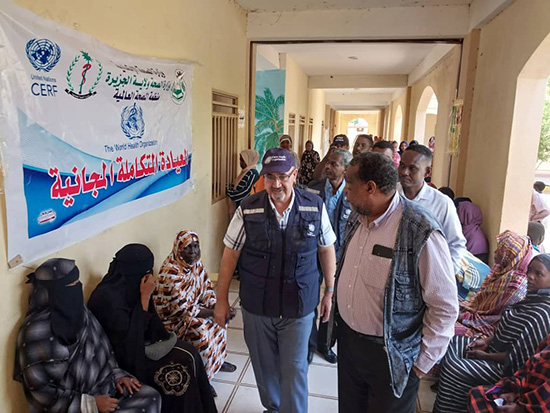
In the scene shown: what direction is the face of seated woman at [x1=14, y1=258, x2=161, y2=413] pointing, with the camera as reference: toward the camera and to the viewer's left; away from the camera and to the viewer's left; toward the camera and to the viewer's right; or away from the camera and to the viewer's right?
toward the camera and to the viewer's right

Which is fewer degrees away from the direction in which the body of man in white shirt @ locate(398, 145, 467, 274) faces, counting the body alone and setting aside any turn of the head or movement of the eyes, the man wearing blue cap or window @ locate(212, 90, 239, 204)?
the man wearing blue cap

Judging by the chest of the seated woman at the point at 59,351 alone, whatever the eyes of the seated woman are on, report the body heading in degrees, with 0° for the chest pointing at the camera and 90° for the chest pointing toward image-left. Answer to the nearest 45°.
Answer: approximately 315°

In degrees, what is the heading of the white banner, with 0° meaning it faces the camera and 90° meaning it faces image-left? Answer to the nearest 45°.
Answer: approximately 315°

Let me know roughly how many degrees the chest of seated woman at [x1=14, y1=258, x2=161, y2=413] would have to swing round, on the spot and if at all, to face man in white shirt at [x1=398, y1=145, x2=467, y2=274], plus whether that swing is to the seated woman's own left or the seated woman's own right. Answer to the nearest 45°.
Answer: approximately 45° to the seated woman's own left

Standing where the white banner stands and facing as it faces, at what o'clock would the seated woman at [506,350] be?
The seated woman is roughly at 11 o'clock from the white banner.

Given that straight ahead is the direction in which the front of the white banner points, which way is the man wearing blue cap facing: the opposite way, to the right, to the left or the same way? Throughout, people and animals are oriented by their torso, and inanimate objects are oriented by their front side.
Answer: to the right

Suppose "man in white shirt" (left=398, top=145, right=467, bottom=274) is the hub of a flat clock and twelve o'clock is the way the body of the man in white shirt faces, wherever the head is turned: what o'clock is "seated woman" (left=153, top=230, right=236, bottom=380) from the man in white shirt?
The seated woman is roughly at 1 o'clock from the man in white shirt.

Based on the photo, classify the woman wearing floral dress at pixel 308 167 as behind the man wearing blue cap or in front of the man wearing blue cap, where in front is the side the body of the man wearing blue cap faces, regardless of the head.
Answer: behind

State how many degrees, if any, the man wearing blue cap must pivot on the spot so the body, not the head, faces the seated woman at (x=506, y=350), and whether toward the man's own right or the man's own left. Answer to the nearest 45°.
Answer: approximately 90° to the man's own left

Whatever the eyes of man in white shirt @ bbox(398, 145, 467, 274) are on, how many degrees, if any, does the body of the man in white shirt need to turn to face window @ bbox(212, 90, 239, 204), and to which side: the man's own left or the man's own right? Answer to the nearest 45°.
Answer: approximately 90° to the man's own right

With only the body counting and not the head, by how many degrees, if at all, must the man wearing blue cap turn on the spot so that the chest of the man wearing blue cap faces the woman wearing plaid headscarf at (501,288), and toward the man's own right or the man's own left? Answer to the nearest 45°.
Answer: approximately 135° to the man's own left
